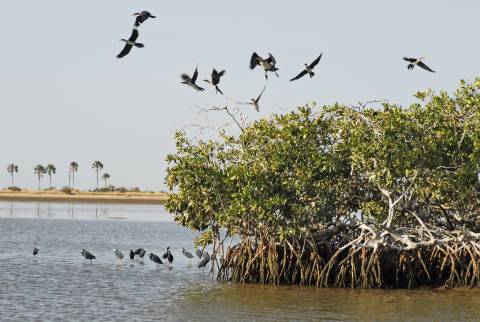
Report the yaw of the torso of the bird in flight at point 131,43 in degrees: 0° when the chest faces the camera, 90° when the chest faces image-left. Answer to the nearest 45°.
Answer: approximately 90°

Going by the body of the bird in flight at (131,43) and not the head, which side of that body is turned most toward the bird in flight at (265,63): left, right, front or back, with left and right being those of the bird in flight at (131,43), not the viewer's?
back

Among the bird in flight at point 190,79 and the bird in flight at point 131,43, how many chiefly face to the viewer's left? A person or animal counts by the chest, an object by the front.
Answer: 2

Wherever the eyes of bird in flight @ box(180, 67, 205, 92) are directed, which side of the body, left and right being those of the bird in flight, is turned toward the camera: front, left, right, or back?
left

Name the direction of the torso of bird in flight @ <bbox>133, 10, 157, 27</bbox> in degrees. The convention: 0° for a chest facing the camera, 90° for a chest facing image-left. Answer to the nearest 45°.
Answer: approximately 90°

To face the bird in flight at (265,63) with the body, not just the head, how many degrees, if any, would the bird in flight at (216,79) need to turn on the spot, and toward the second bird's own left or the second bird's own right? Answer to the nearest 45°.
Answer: approximately 180°

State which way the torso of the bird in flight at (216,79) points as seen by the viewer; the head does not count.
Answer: to the viewer's left
